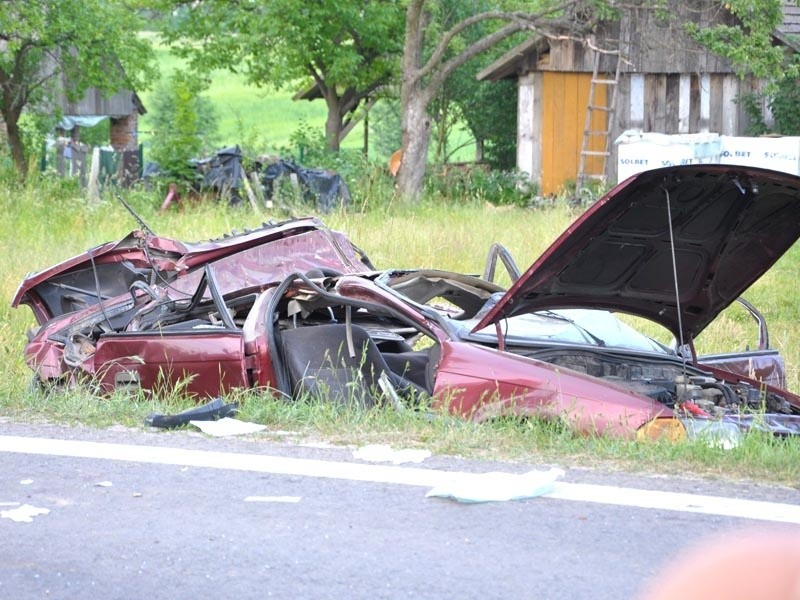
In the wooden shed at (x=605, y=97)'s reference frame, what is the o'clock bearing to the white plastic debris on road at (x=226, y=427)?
The white plastic debris on road is roughly at 12 o'clock from the wooden shed.

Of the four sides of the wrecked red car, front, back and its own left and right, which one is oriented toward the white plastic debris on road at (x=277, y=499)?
right

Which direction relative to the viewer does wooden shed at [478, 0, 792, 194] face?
toward the camera

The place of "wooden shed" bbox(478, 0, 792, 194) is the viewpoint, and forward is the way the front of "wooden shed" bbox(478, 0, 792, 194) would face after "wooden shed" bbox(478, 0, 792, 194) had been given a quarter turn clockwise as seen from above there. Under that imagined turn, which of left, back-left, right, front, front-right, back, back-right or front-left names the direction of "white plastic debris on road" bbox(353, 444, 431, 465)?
left

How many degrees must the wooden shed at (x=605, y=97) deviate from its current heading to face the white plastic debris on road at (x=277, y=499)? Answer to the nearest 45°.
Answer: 0° — it already faces it

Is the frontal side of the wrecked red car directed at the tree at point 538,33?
no

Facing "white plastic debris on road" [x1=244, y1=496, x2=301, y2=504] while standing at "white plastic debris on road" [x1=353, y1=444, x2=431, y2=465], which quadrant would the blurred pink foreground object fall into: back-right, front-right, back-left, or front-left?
front-left

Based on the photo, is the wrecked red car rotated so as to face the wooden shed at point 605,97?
no

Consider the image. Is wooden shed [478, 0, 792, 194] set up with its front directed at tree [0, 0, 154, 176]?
no

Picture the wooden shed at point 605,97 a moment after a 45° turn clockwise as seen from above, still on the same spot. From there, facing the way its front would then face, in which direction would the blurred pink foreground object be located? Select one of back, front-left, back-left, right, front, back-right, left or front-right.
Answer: front-left

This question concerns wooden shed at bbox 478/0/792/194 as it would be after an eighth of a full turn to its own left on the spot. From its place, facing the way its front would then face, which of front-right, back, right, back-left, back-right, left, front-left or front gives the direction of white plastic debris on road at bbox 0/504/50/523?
front-right

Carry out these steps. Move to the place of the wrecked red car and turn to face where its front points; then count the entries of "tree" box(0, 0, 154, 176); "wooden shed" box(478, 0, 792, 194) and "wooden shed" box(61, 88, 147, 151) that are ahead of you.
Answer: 0

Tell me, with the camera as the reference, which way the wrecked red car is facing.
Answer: facing the viewer and to the right of the viewer

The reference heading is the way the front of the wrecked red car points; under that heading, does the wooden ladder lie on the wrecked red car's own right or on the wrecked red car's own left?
on the wrecked red car's own left

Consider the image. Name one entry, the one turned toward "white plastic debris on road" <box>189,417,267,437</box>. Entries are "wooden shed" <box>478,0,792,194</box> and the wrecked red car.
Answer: the wooden shed

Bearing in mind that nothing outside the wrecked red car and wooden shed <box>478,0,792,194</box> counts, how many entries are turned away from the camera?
0

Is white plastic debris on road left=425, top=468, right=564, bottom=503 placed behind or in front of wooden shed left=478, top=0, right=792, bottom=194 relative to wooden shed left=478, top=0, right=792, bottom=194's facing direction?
in front

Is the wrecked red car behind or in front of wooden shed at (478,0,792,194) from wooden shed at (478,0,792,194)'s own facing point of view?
in front
